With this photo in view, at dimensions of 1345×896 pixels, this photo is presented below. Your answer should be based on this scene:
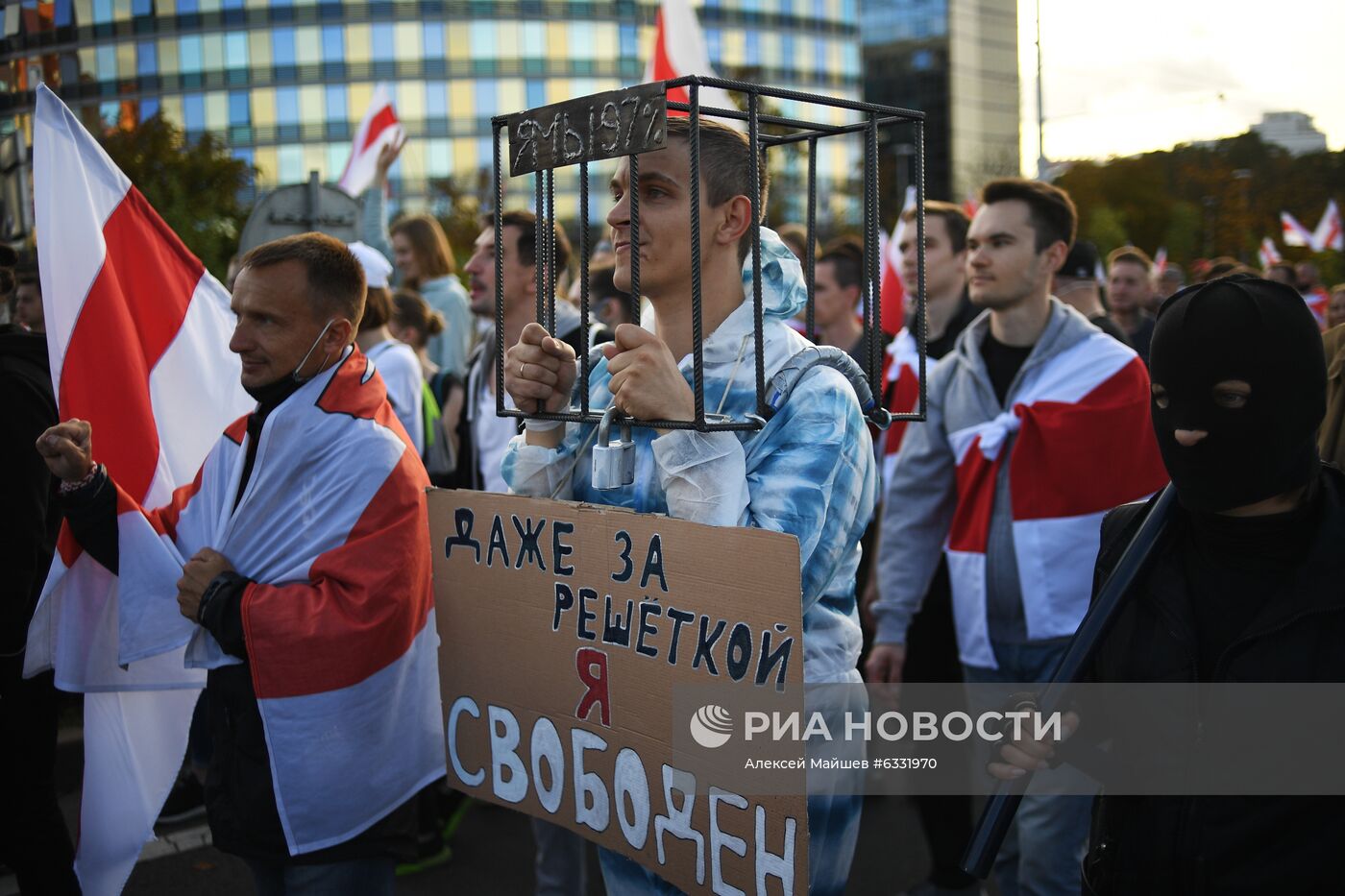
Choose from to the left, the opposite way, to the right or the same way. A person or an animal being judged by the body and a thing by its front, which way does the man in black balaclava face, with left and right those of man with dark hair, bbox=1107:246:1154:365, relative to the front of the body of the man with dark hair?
the same way

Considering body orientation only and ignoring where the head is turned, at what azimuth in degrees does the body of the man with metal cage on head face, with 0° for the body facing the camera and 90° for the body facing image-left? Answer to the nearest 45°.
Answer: approximately 45°

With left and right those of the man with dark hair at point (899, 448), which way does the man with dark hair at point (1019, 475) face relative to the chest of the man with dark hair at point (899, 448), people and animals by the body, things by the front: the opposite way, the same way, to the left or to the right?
the same way

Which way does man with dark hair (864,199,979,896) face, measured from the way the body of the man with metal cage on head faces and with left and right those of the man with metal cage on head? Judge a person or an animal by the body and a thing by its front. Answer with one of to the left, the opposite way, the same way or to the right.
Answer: the same way

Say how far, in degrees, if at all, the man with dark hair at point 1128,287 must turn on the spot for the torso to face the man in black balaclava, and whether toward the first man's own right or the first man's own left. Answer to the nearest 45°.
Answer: approximately 45° to the first man's own left

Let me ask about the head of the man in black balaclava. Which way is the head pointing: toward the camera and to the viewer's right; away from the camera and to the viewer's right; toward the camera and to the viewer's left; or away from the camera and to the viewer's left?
toward the camera and to the viewer's left

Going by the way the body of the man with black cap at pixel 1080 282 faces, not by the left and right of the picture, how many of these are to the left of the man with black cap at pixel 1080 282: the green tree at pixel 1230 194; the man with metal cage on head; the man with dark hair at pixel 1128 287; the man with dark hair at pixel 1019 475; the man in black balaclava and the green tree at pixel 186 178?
3

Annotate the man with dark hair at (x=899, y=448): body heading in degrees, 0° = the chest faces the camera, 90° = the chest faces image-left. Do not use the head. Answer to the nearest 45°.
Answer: approximately 45°
